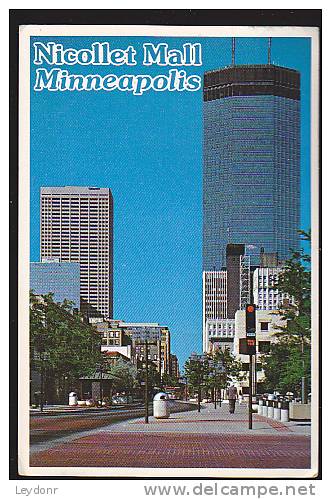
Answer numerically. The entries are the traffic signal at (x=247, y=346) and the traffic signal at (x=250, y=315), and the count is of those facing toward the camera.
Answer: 2

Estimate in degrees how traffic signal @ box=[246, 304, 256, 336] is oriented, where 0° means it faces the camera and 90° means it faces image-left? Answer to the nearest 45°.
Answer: approximately 0°

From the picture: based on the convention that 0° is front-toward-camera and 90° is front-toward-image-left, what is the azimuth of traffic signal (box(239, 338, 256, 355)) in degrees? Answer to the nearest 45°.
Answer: approximately 0°
